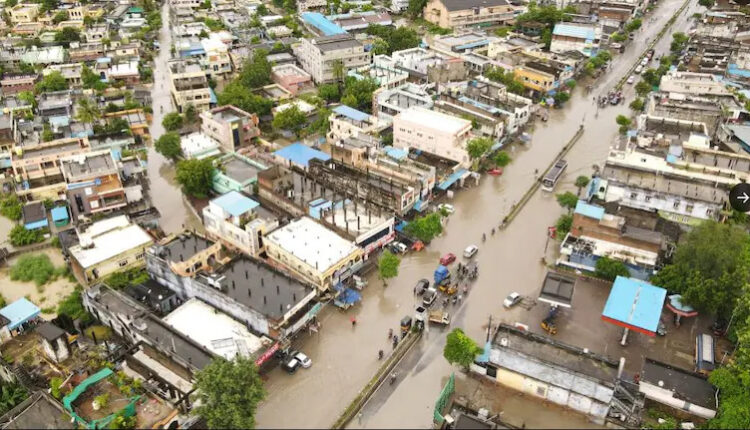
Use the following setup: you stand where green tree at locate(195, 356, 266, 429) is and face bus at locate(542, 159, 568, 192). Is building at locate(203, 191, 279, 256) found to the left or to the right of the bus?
left

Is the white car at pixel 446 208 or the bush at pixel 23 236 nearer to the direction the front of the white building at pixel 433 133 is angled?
the white car

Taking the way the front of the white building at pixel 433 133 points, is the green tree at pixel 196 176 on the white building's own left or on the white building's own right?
on the white building's own right

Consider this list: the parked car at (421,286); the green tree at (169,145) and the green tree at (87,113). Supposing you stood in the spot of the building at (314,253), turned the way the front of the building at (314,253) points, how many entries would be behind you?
2

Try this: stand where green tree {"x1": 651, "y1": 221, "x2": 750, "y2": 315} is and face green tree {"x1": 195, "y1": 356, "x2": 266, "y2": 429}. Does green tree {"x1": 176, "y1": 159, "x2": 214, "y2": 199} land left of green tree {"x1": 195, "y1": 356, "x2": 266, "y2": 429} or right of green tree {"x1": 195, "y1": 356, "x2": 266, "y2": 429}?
right

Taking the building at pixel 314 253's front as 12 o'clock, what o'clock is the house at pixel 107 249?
The house is roughly at 5 o'clock from the building.

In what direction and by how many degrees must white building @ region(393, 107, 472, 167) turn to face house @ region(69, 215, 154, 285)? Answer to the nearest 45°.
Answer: approximately 90° to its right

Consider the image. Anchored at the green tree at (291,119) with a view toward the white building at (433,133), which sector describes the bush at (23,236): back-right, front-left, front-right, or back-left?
back-right

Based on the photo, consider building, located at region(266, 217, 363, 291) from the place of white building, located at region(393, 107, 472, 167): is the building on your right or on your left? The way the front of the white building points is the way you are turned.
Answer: on your right

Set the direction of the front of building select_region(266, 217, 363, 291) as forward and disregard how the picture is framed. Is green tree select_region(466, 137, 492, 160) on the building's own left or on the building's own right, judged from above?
on the building's own left

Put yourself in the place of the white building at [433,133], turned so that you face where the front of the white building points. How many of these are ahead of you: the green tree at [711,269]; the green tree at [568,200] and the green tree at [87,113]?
2

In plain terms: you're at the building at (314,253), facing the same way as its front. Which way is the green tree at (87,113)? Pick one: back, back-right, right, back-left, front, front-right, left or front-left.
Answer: back

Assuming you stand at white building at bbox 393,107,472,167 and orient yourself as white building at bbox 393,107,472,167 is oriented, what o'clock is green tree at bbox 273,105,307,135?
The green tree is roughly at 5 o'clock from the white building.

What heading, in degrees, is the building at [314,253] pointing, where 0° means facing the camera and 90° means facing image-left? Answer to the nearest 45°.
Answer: approximately 315°

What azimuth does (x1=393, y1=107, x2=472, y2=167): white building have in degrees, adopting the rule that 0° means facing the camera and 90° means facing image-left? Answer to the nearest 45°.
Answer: approximately 315°
